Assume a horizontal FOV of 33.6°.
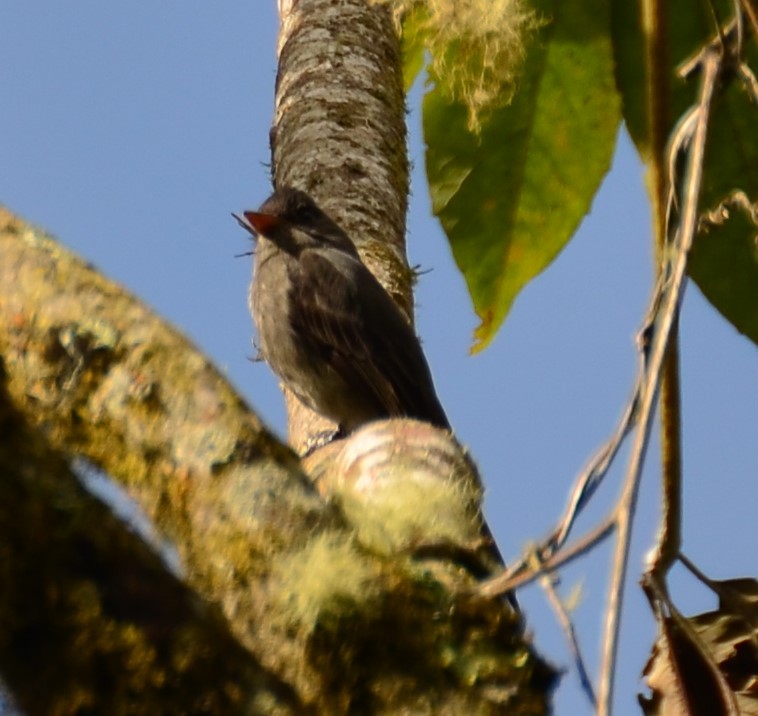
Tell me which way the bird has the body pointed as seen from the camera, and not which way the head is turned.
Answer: to the viewer's left

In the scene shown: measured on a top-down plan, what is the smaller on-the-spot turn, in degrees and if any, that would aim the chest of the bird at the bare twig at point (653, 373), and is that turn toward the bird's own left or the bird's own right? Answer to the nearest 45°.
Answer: approximately 90° to the bird's own left

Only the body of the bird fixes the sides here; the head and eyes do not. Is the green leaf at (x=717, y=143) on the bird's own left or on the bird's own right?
on the bird's own left
